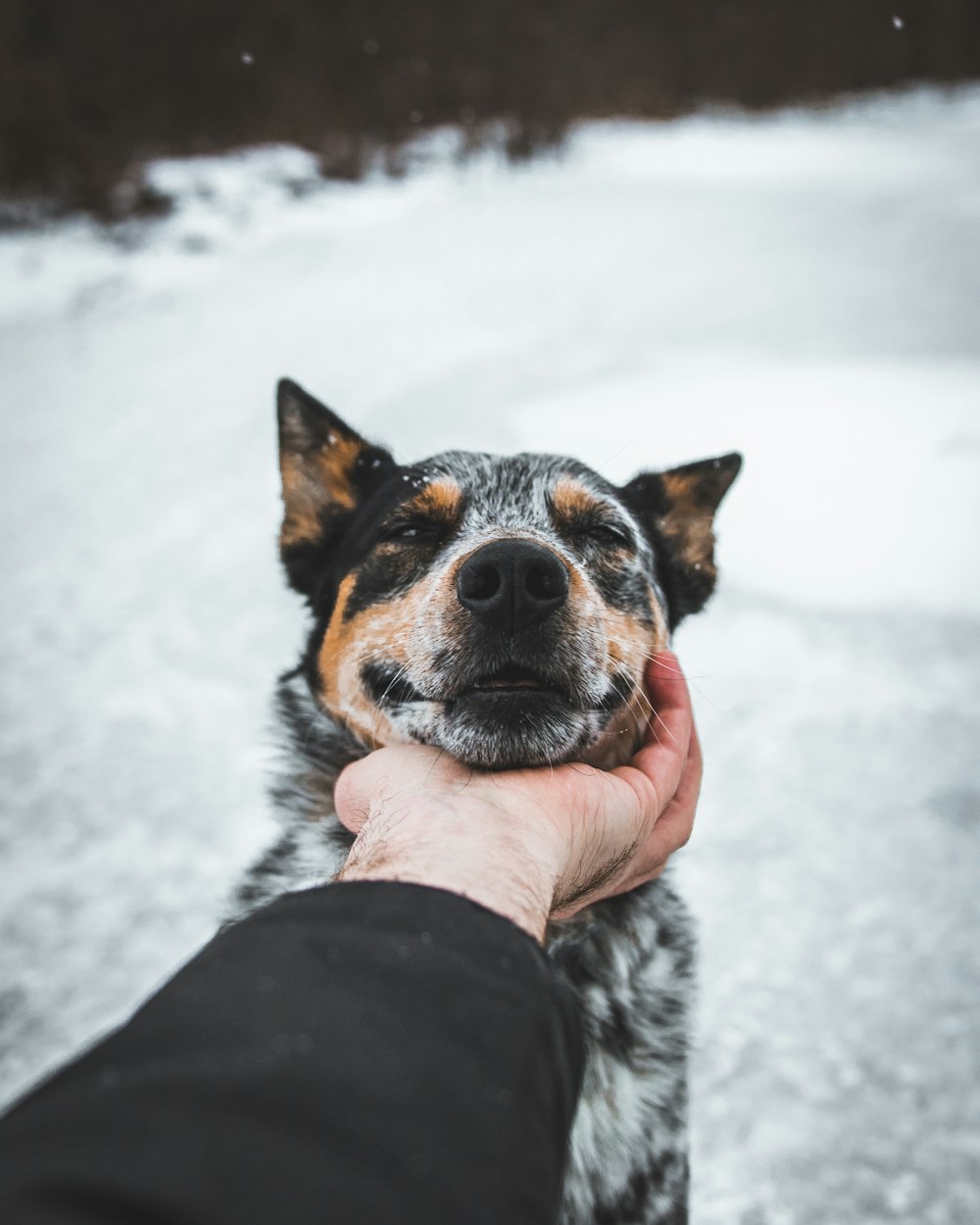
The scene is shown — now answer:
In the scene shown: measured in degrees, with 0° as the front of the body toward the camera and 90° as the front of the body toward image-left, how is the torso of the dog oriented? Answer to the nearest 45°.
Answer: approximately 0°
